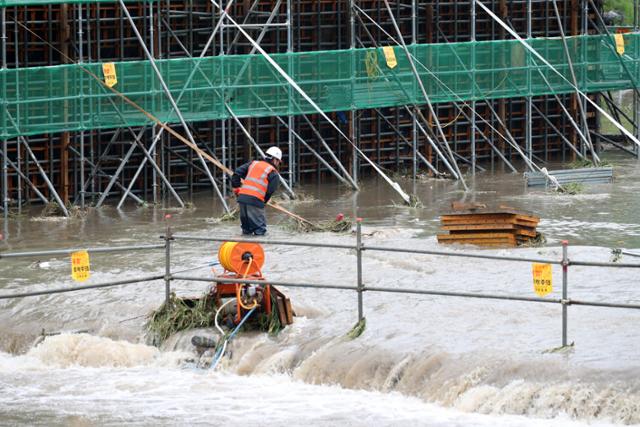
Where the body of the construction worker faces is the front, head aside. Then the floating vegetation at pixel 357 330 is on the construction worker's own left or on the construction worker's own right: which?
on the construction worker's own right

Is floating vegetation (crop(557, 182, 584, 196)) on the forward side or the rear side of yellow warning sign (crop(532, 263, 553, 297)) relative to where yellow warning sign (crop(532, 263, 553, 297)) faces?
on the rear side

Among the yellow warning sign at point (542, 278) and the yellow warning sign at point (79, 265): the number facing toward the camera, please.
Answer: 2

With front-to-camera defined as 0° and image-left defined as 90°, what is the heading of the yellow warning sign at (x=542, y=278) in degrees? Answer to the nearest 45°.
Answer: approximately 0°

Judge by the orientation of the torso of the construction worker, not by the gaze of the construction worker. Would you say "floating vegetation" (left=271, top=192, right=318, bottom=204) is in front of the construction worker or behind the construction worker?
in front

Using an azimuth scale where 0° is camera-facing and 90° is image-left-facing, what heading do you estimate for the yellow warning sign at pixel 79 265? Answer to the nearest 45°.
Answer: approximately 0°
